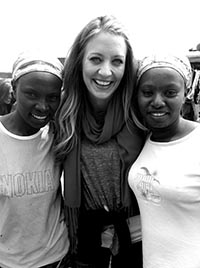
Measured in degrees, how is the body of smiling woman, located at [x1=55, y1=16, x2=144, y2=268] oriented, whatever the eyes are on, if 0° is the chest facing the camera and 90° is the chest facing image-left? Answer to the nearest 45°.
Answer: approximately 0°

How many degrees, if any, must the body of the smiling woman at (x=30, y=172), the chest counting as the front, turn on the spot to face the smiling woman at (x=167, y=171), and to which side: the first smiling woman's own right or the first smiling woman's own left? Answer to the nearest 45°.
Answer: approximately 90° to the first smiling woman's own left

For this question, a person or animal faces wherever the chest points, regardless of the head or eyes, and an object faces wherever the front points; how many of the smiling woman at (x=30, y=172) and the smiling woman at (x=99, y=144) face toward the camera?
2
